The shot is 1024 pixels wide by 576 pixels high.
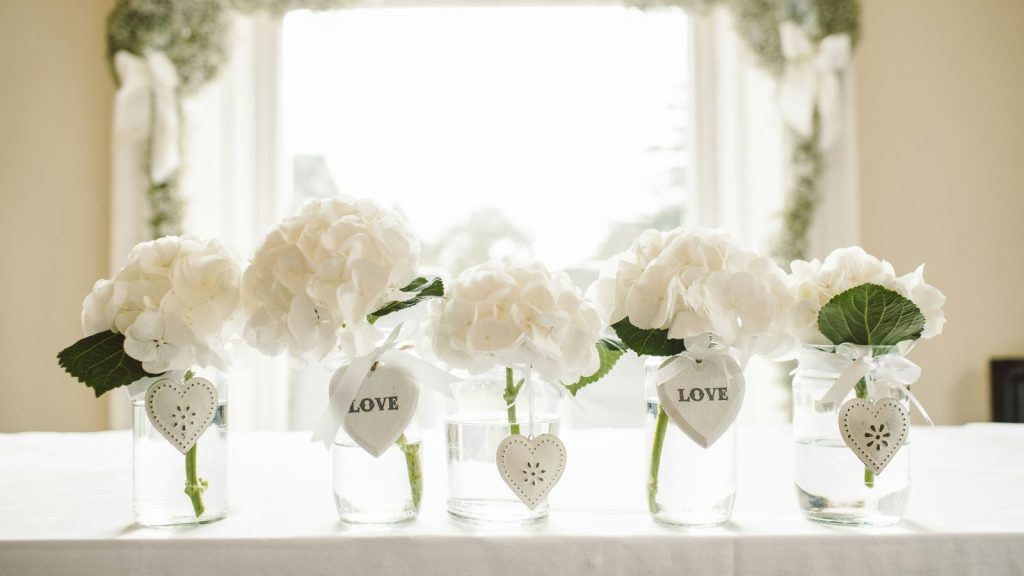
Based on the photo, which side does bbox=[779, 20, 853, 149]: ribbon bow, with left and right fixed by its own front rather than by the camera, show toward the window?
right

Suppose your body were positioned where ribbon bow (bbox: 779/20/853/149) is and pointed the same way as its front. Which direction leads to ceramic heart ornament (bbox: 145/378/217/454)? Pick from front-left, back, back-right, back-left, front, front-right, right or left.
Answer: front

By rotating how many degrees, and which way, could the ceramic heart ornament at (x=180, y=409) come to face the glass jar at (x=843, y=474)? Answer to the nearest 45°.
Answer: approximately 90° to its left

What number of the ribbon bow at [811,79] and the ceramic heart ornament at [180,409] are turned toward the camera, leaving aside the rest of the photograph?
2

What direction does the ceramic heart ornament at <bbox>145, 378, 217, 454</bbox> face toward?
toward the camera

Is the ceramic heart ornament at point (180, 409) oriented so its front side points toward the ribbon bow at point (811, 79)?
no

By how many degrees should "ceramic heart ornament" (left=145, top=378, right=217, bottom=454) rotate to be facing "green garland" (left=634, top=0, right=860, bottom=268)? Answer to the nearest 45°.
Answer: approximately 135° to its left

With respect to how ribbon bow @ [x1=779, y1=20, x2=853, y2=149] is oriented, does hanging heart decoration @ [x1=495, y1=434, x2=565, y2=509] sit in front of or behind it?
in front

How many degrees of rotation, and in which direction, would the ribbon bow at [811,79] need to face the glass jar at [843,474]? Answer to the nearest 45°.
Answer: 0° — it already faces it

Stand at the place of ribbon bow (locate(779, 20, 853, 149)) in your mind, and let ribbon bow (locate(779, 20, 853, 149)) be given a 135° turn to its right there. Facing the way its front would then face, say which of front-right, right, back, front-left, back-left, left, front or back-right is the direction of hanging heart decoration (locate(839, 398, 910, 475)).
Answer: back-left
